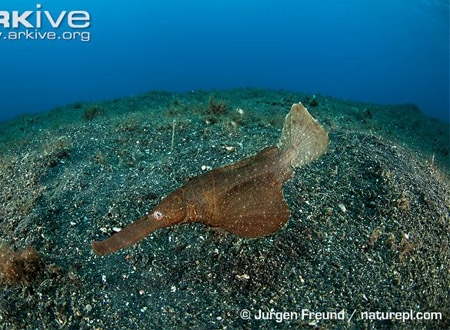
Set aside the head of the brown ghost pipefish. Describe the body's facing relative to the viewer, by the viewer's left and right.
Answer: facing to the left of the viewer
